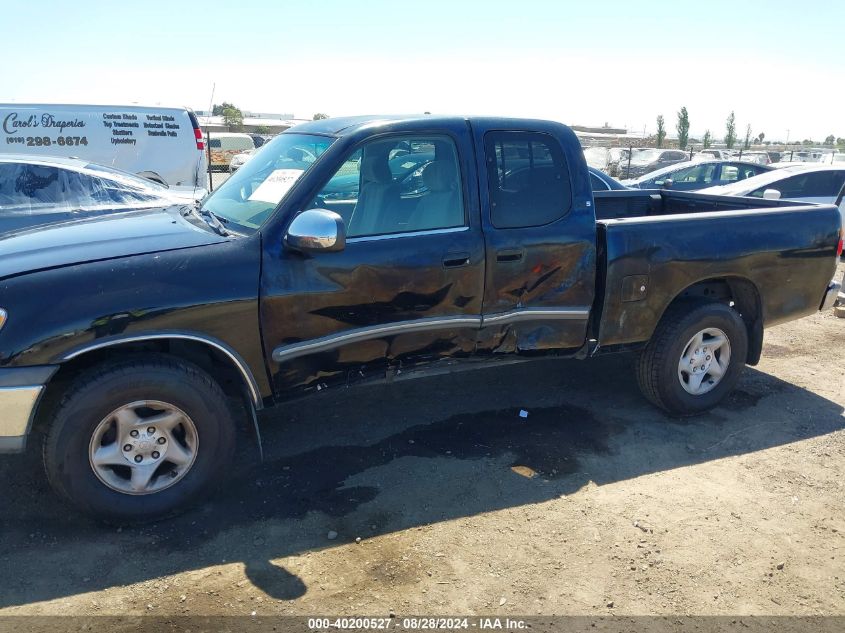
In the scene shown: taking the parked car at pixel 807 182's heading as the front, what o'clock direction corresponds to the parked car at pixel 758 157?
the parked car at pixel 758 157 is roughly at 3 o'clock from the parked car at pixel 807 182.

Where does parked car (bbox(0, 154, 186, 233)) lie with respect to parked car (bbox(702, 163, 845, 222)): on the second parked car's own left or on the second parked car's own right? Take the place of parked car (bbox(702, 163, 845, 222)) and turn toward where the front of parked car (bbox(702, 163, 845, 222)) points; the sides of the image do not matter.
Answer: on the second parked car's own left

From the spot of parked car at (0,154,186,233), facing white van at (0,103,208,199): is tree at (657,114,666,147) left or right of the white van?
right

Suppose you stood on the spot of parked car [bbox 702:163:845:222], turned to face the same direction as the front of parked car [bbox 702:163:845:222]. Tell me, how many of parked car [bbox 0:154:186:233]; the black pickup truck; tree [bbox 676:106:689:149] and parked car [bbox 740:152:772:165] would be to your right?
2

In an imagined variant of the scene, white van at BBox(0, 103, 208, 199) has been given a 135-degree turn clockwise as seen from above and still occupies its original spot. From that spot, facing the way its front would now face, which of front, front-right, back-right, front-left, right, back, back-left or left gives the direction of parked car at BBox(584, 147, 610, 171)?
front

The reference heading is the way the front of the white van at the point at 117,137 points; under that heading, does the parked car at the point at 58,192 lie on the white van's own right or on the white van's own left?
on the white van's own left

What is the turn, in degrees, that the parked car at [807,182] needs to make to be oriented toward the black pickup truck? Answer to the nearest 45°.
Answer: approximately 90° to its left

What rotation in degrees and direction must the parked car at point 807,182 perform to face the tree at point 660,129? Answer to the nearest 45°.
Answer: approximately 90° to its right

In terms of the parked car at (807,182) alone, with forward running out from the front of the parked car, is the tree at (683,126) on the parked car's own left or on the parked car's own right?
on the parked car's own right

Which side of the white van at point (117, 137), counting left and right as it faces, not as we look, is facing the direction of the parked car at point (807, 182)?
back

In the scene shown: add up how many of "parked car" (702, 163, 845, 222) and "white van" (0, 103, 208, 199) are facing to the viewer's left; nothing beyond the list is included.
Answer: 2

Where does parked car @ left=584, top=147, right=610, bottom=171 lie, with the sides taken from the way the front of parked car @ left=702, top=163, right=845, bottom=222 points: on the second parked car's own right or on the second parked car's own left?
on the second parked car's own right

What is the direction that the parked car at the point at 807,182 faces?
to the viewer's left

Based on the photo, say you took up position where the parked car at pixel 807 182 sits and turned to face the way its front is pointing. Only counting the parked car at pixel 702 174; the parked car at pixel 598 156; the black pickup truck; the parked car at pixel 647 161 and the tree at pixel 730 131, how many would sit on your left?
1

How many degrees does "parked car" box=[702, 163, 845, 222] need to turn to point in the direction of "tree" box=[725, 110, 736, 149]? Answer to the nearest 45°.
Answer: approximately 90° to its right

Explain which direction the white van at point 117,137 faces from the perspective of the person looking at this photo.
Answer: facing to the left of the viewer

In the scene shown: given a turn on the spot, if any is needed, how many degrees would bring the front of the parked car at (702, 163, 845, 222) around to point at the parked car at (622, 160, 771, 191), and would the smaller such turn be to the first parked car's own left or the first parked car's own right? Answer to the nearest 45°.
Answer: approximately 45° to the first parked car's own right
